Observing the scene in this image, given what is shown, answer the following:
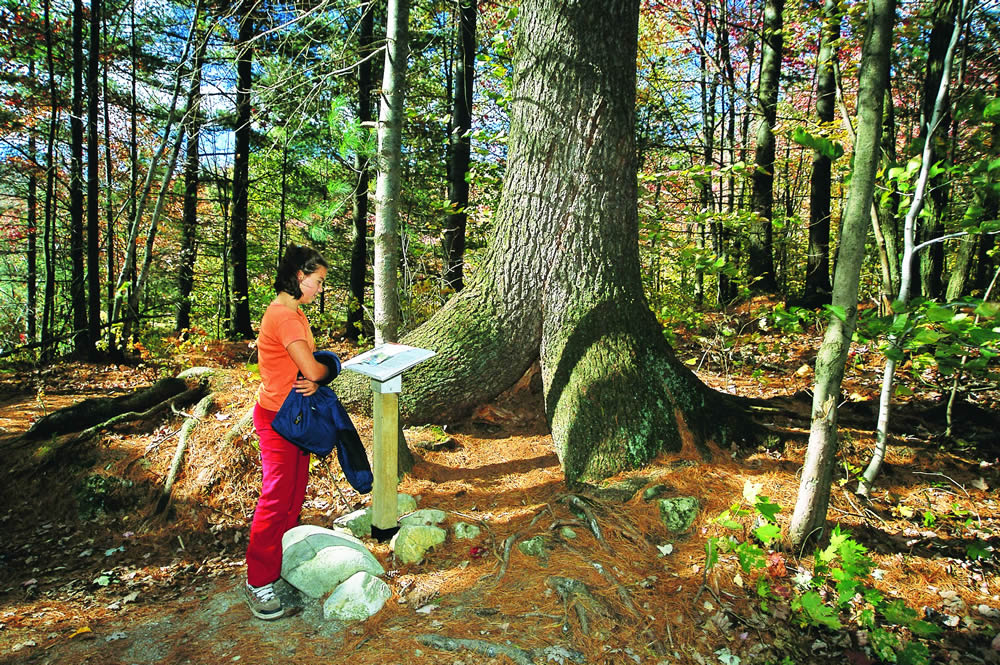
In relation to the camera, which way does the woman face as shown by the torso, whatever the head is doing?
to the viewer's right

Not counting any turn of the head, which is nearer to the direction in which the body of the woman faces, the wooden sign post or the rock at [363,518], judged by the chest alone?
the wooden sign post

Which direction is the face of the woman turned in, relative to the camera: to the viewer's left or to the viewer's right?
to the viewer's right
